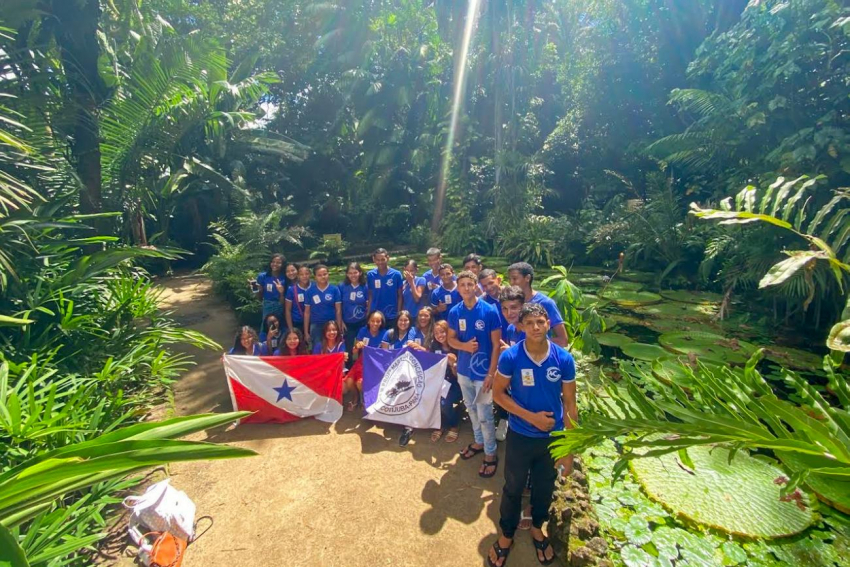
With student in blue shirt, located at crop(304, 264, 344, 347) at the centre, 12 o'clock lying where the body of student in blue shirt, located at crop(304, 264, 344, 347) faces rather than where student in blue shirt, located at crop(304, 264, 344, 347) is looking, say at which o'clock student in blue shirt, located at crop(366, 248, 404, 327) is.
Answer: student in blue shirt, located at crop(366, 248, 404, 327) is roughly at 9 o'clock from student in blue shirt, located at crop(304, 264, 344, 347).

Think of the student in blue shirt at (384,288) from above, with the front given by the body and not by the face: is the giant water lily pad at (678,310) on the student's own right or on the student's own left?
on the student's own left

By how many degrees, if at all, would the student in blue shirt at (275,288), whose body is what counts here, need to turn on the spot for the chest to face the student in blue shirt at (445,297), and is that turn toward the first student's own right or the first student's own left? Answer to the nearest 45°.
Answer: approximately 45° to the first student's own left

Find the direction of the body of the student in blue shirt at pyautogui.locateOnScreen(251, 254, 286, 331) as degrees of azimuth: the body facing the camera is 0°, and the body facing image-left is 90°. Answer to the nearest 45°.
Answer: approximately 0°

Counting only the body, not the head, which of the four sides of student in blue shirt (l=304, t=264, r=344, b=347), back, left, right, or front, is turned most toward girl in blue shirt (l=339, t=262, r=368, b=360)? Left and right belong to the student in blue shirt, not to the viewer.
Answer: left

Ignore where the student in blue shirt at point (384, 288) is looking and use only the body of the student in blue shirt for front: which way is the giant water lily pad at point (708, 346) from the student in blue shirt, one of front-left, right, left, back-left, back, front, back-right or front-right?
left

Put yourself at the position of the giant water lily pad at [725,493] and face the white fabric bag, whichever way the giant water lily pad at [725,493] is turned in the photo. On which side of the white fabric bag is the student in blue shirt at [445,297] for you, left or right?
right

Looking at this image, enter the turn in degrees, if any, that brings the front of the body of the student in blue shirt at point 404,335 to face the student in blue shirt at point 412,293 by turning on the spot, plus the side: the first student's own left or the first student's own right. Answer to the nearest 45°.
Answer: approximately 180°

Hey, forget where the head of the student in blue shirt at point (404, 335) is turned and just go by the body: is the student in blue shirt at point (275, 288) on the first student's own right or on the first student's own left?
on the first student's own right
